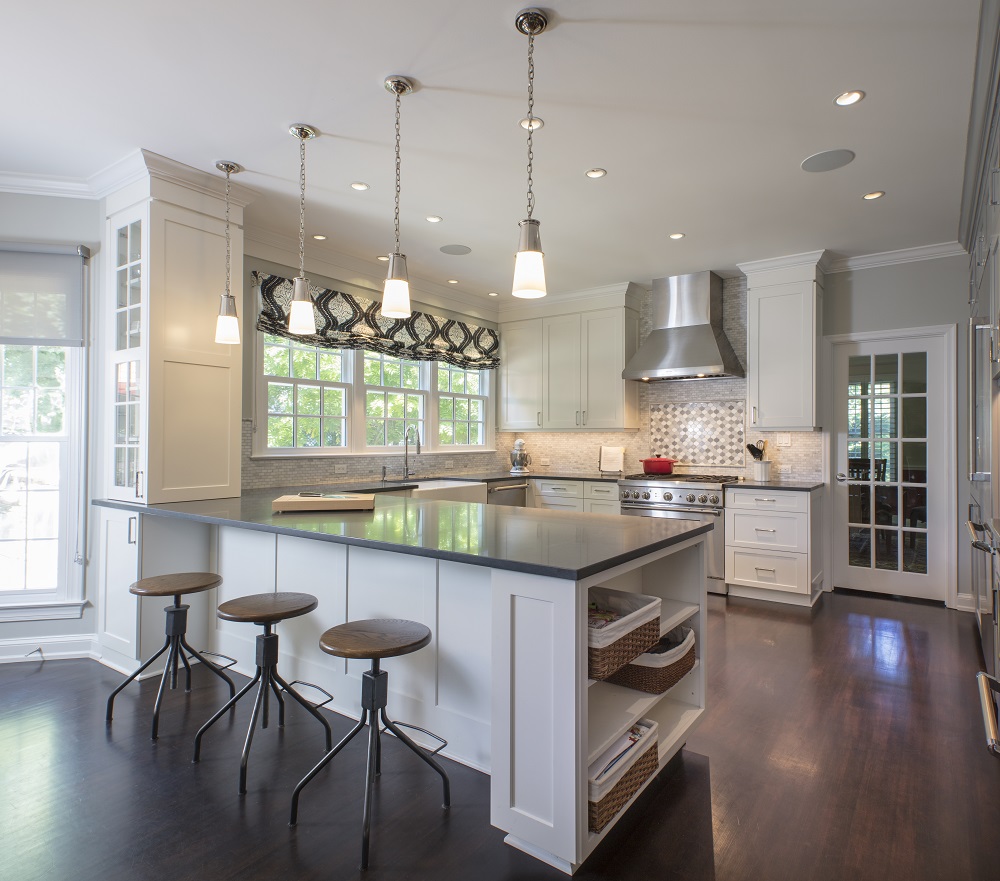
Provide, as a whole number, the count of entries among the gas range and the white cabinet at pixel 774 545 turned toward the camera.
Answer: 2

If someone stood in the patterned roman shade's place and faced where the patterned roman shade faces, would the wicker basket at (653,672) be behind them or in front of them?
in front

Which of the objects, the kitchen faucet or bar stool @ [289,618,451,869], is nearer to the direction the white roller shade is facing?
the bar stool

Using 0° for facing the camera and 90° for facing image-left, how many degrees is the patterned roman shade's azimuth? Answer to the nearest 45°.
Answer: approximately 315°

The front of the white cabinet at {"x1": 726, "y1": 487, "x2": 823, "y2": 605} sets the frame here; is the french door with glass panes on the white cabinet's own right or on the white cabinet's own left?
on the white cabinet's own left

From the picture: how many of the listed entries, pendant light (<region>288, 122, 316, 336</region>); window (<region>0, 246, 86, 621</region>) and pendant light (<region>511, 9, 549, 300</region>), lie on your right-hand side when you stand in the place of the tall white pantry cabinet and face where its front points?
1

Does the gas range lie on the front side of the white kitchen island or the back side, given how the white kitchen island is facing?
on the back side

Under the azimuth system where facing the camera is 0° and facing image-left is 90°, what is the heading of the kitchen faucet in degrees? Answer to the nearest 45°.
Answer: approximately 315°

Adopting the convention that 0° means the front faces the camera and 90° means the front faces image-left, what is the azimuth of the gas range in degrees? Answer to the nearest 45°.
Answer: approximately 0°

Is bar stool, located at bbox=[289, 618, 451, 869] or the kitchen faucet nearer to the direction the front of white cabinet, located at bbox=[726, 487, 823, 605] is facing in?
the bar stool

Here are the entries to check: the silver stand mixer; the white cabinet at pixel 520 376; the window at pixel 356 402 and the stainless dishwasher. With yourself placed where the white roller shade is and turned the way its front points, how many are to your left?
4

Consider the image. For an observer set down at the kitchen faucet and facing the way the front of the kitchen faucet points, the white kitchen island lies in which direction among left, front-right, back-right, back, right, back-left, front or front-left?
front-right

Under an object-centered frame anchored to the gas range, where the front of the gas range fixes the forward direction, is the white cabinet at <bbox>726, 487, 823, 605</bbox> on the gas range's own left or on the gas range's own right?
on the gas range's own left
